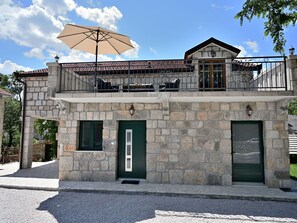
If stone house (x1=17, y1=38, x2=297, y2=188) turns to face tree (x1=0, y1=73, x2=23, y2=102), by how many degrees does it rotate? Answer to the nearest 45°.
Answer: approximately 135° to its right

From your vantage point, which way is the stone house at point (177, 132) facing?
toward the camera

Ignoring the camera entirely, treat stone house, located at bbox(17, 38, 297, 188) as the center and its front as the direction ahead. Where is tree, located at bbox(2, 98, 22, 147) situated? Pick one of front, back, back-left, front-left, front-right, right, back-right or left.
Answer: back-right

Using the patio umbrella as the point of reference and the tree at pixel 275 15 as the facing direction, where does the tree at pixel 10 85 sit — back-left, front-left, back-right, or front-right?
back-left
